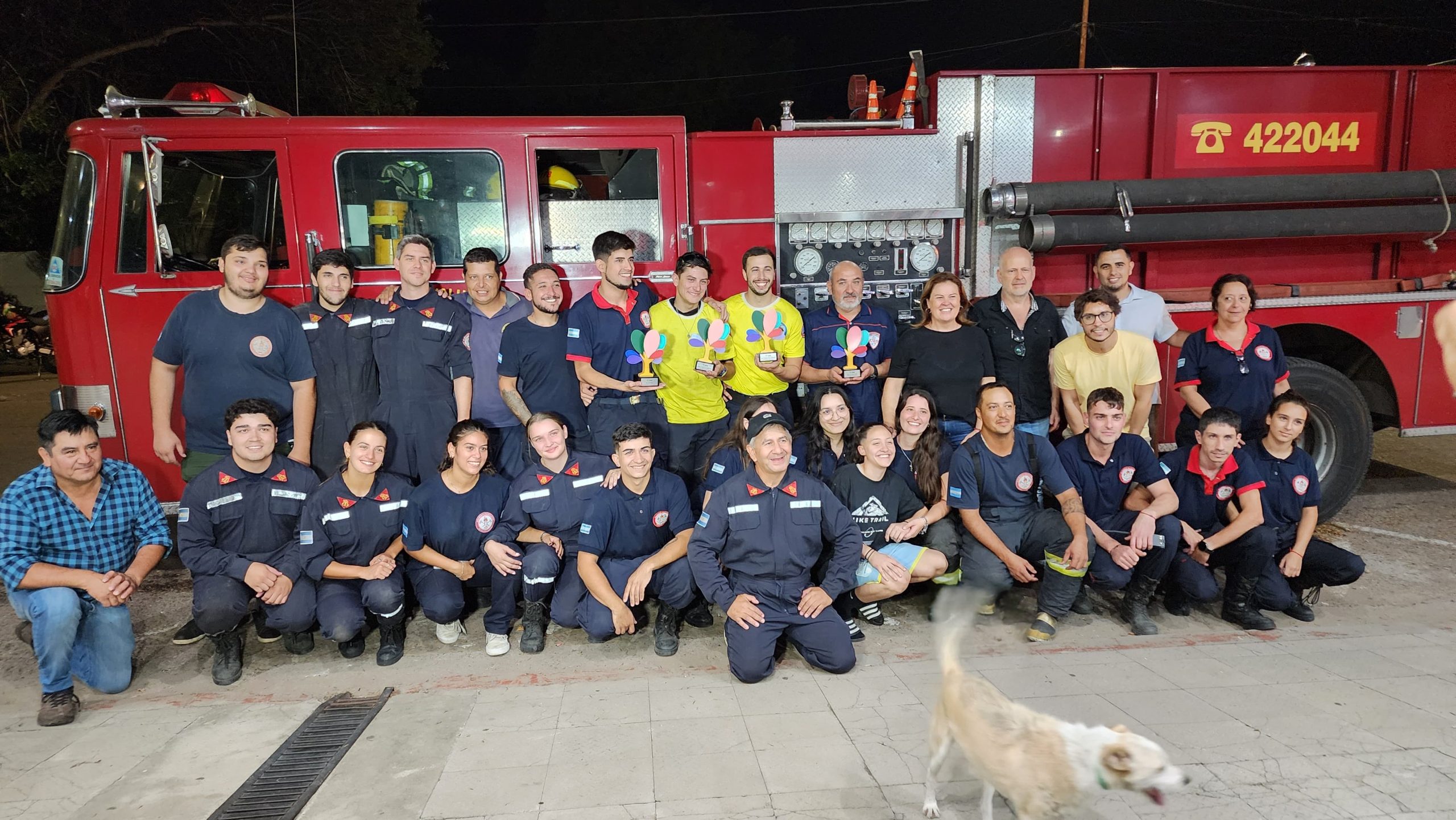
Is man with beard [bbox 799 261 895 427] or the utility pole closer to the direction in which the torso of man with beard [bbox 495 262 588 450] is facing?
the man with beard

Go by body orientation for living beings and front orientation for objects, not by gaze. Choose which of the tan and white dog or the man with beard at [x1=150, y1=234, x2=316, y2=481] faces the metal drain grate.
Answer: the man with beard

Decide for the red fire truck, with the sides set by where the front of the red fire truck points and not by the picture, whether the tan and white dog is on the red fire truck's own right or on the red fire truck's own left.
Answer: on the red fire truck's own left

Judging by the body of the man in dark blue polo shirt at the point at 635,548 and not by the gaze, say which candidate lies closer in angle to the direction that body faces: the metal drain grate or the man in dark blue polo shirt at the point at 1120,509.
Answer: the metal drain grate

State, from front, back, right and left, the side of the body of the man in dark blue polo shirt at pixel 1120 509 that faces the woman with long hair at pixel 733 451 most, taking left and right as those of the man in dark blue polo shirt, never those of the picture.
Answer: right

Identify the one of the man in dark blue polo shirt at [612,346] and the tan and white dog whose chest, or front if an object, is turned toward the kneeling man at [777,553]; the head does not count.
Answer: the man in dark blue polo shirt

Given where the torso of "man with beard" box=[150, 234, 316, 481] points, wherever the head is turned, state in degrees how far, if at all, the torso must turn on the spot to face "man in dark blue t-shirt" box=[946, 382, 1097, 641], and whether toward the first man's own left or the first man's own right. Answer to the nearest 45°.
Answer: approximately 45° to the first man's own left

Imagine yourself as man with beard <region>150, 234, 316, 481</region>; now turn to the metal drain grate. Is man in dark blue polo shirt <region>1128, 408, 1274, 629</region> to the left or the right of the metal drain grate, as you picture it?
left

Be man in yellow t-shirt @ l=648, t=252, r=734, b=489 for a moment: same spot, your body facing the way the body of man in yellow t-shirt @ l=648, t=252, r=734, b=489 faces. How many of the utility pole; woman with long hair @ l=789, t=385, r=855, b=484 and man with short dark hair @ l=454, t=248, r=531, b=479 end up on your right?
1
